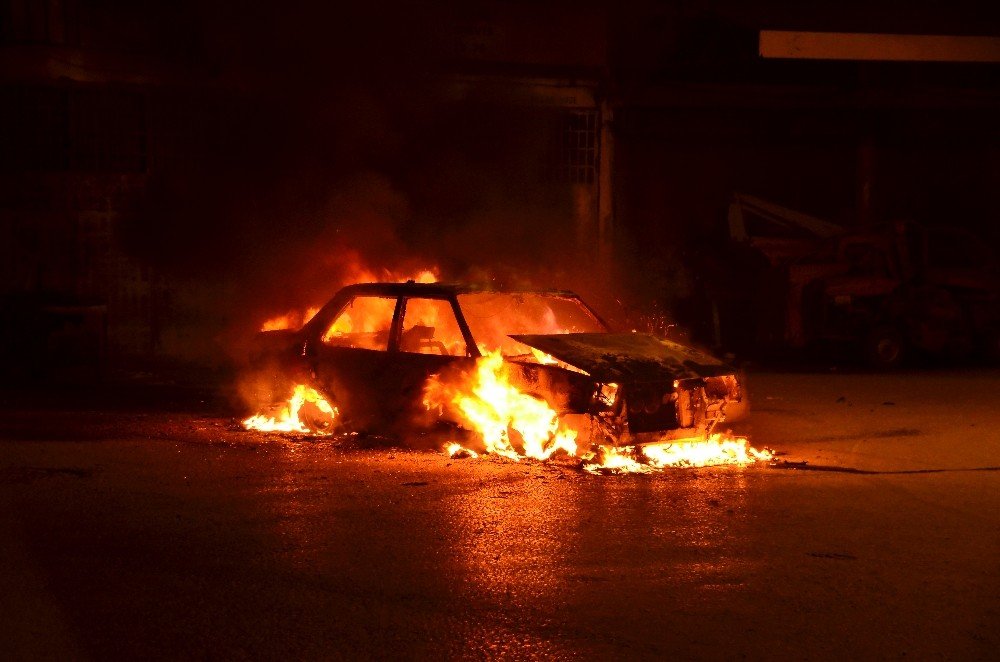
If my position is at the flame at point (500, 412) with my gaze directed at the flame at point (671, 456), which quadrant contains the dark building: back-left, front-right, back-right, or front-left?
back-left

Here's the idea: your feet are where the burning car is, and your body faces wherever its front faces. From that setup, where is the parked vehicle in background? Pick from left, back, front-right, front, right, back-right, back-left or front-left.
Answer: left

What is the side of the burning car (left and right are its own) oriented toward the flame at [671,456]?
front

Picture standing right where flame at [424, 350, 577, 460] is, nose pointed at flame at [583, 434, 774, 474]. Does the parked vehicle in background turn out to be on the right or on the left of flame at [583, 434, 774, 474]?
left

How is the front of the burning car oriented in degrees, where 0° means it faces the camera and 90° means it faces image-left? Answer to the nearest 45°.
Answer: approximately 315°

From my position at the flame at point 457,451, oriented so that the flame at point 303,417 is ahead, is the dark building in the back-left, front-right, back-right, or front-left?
front-right

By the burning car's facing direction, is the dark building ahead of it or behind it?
behind
